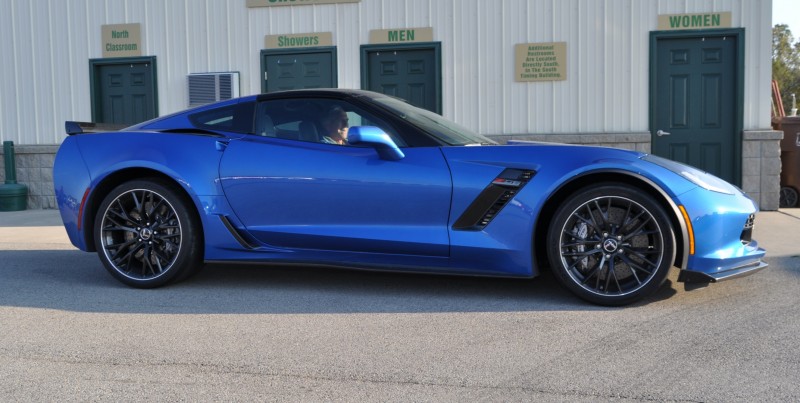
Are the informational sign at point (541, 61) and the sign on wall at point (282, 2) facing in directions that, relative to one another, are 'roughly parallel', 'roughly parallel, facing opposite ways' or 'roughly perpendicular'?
roughly parallel

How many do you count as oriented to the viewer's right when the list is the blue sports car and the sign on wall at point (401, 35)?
1

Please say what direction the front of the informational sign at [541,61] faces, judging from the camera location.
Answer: facing the viewer

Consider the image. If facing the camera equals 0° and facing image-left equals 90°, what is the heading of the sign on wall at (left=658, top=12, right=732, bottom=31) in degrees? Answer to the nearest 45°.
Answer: approximately 0°

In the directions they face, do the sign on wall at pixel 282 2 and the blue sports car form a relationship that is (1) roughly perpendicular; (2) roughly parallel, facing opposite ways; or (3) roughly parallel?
roughly perpendicular

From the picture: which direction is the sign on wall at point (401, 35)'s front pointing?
toward the camera

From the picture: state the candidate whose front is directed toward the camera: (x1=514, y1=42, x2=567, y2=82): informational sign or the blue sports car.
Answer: the informational sign

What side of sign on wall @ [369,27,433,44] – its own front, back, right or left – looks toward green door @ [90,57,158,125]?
right

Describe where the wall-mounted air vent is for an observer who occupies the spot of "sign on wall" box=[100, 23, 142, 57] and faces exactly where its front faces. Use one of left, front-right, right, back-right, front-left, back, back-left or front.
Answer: front-left

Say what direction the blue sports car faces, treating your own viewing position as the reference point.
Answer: facing to the right of the viewer

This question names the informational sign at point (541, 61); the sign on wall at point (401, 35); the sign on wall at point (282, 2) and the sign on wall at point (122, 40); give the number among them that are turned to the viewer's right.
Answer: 0

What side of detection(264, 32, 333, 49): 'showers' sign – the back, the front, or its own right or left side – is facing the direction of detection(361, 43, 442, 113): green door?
left

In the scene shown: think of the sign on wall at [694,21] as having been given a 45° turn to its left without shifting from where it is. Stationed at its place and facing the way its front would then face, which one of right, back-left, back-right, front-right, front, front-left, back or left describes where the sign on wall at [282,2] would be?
back-right
